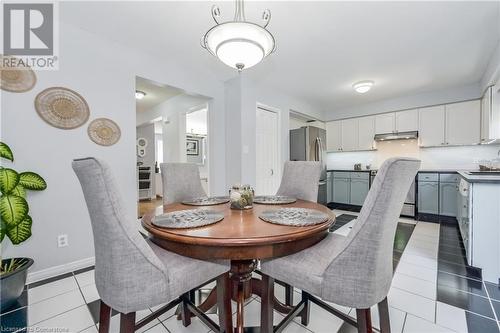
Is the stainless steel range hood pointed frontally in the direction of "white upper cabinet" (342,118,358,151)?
no

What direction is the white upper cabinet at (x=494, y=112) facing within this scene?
to the viewer's left

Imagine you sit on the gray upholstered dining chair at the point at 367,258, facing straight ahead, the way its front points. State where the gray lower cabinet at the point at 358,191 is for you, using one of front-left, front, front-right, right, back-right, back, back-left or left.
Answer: front-right

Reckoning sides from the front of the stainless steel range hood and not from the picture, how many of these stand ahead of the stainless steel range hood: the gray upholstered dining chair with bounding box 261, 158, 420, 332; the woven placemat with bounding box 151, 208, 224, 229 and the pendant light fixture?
3

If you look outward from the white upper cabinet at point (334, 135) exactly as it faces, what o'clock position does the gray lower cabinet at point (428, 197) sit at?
The gray lower cabinet is roughly at 10 o'clock from the white upper cabinet.

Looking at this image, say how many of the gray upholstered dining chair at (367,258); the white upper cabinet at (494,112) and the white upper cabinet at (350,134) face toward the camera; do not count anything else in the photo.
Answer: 1

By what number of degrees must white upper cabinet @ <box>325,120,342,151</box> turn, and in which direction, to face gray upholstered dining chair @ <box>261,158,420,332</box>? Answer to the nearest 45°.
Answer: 0° — it already faces it

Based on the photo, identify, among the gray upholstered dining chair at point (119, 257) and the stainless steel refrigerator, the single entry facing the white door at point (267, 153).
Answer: the gray upholstered dining chair

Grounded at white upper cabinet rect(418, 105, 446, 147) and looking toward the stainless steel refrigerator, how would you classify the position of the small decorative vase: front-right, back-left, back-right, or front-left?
front-left

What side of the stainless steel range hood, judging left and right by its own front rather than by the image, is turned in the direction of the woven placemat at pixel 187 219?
front

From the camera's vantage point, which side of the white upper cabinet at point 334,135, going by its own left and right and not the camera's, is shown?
front

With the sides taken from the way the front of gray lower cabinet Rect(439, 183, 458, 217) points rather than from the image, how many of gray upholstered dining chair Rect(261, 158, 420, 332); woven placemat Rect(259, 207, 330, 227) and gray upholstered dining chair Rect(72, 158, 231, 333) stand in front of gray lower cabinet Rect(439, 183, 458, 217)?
3

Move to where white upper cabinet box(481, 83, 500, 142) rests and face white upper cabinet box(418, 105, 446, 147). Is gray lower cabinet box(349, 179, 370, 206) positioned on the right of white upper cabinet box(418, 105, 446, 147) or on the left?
left

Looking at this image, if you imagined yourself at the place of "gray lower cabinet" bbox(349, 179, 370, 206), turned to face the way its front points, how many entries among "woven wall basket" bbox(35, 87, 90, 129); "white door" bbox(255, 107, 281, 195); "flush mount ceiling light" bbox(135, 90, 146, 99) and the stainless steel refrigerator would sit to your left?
0

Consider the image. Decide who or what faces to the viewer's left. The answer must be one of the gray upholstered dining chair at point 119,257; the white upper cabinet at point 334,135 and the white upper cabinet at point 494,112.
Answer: the white upper cabinet at point 494,112

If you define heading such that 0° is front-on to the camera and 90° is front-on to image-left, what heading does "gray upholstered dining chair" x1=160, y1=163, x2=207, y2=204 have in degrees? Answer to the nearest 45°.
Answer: approximately 315°

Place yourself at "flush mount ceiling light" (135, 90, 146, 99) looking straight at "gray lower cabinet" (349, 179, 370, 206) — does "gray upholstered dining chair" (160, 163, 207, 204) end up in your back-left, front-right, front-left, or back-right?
front-right

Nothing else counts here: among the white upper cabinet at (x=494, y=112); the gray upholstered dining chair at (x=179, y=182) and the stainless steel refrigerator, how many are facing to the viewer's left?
1

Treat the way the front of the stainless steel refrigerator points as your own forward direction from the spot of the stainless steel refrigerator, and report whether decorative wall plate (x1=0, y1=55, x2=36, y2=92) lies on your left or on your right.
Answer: on your right

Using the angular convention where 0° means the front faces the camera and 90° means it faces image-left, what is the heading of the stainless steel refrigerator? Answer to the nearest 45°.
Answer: approximately 315°

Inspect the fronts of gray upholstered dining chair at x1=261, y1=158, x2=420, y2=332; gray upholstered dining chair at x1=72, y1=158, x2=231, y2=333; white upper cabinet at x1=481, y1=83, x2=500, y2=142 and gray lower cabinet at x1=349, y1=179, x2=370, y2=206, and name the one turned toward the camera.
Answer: the gray lower cabinet
